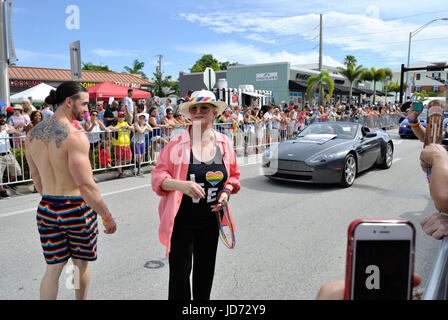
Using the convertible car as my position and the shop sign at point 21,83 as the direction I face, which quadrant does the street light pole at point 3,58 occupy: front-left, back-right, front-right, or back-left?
front-left

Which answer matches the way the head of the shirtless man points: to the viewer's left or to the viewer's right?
to the viewer's right

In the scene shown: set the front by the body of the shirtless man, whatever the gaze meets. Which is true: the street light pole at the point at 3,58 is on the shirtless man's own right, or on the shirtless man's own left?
on the shirtless man's own left

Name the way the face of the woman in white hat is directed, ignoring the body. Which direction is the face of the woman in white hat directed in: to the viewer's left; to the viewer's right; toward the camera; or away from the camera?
toward the camera

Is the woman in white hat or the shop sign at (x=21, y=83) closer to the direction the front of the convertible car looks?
the woman in white hat

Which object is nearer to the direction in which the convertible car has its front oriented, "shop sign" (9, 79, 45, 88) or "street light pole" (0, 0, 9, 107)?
the street light pole

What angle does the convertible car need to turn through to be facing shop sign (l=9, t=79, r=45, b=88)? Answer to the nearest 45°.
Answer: approximately 90° to its right

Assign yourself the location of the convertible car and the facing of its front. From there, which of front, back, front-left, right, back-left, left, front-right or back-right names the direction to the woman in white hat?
front-left

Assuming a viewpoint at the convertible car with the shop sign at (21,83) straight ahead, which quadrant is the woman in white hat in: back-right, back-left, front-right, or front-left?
back-left

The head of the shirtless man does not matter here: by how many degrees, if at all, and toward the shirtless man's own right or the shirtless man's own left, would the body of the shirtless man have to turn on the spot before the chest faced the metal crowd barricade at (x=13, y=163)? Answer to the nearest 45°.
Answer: approximately 45° to the shirtless man's own left

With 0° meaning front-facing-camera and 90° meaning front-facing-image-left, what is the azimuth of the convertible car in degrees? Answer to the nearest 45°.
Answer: approximately 45°

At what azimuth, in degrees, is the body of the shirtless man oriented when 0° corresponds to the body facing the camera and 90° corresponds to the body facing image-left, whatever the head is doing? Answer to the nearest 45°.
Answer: approximately 225°

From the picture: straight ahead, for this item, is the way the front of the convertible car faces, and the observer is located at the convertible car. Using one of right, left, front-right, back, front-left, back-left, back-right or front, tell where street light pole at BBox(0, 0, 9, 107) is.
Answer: front-right

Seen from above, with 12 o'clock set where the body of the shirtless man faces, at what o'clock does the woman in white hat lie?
The woman in white hat is roughly at 2 o'clock from the shirtless man.

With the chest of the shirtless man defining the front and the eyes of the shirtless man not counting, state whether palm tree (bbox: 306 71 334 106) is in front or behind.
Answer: in front

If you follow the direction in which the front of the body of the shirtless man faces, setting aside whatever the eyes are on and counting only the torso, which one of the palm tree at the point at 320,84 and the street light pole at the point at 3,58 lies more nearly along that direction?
the palm tree
